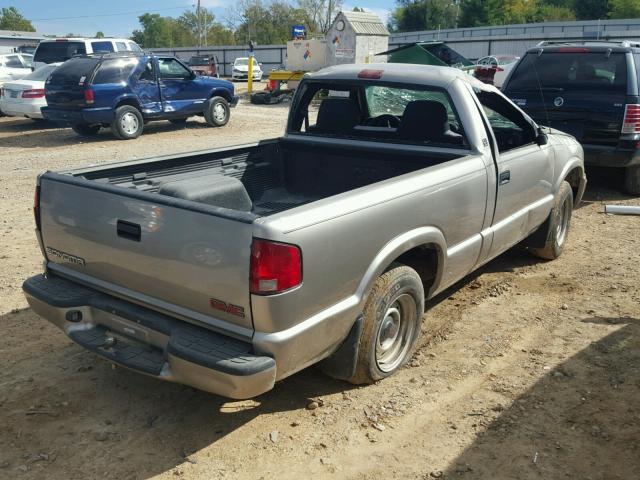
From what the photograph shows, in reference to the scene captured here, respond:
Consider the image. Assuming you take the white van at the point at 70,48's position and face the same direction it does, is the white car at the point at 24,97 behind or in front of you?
behind

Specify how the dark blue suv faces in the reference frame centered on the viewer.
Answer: facing away from the viewer and to the right of the viewer

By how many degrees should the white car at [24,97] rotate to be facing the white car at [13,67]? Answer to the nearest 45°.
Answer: approximately 45° to its left

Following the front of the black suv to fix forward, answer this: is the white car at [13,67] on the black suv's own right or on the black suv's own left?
on the black suv's own left

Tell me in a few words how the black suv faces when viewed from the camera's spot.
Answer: facing away from the viewer and to the right of the viewer

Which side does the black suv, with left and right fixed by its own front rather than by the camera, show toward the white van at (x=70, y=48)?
left

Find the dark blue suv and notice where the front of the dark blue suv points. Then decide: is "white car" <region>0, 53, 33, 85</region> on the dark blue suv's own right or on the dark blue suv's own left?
on the dark blue suv's own left

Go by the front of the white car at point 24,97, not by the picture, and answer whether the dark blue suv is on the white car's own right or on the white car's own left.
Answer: on the white car's own right

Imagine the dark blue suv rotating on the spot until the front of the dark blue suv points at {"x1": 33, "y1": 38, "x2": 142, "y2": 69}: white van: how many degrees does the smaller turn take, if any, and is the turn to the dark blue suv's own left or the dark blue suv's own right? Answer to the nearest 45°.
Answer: approximately 45° to the dark blue suv's own left

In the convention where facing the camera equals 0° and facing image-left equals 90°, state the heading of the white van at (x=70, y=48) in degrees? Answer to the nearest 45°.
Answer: approximately 225°
